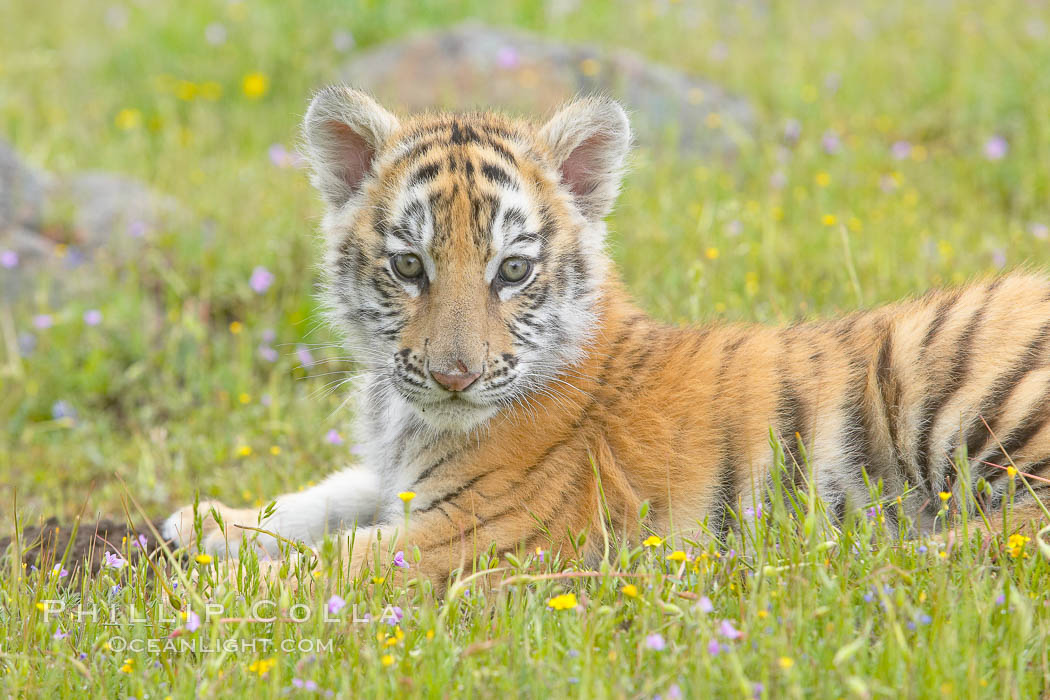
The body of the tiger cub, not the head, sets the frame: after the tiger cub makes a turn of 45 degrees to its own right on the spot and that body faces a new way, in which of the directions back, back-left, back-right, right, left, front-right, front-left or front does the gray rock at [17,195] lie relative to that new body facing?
front

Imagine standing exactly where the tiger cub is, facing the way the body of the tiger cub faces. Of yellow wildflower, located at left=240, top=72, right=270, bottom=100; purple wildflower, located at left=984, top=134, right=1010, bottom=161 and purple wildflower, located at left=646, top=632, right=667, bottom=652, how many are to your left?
1

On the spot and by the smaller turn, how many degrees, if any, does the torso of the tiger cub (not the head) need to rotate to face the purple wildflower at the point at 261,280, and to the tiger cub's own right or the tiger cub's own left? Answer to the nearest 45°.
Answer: approximately 45° to the tiger cub's own right

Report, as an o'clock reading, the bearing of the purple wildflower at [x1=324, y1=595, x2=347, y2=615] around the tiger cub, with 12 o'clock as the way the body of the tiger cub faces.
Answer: The purple wildflower is roughly at 10 o'clock from the tiger cub.

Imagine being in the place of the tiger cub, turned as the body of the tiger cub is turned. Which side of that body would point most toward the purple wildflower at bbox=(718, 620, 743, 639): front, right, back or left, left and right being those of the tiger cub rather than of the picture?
left

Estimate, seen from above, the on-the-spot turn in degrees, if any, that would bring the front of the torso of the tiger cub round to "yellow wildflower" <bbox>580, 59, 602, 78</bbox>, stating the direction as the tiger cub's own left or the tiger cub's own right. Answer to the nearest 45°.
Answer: approximately 90° to the tiger cub's own right

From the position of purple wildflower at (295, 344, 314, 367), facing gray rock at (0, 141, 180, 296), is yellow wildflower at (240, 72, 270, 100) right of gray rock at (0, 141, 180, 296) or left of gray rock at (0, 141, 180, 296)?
right

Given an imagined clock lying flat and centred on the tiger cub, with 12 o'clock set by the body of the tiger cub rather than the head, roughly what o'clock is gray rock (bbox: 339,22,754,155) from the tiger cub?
The gray rock is roughly at 3 o'clock from the tiger cub.

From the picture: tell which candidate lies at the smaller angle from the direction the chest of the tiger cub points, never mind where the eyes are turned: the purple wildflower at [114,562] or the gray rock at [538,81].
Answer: the purple wildflower

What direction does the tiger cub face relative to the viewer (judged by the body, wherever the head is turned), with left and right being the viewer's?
facing to the left of the viewer

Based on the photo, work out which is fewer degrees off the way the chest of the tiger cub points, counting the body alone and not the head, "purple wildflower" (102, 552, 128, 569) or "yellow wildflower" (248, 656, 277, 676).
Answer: the purple wildflower

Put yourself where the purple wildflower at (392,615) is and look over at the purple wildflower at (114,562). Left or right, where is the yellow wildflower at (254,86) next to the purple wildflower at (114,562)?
right

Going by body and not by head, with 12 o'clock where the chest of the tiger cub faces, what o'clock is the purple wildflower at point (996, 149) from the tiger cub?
The purple wildflower is roughly at 4 o'clock from the tiger cub.
